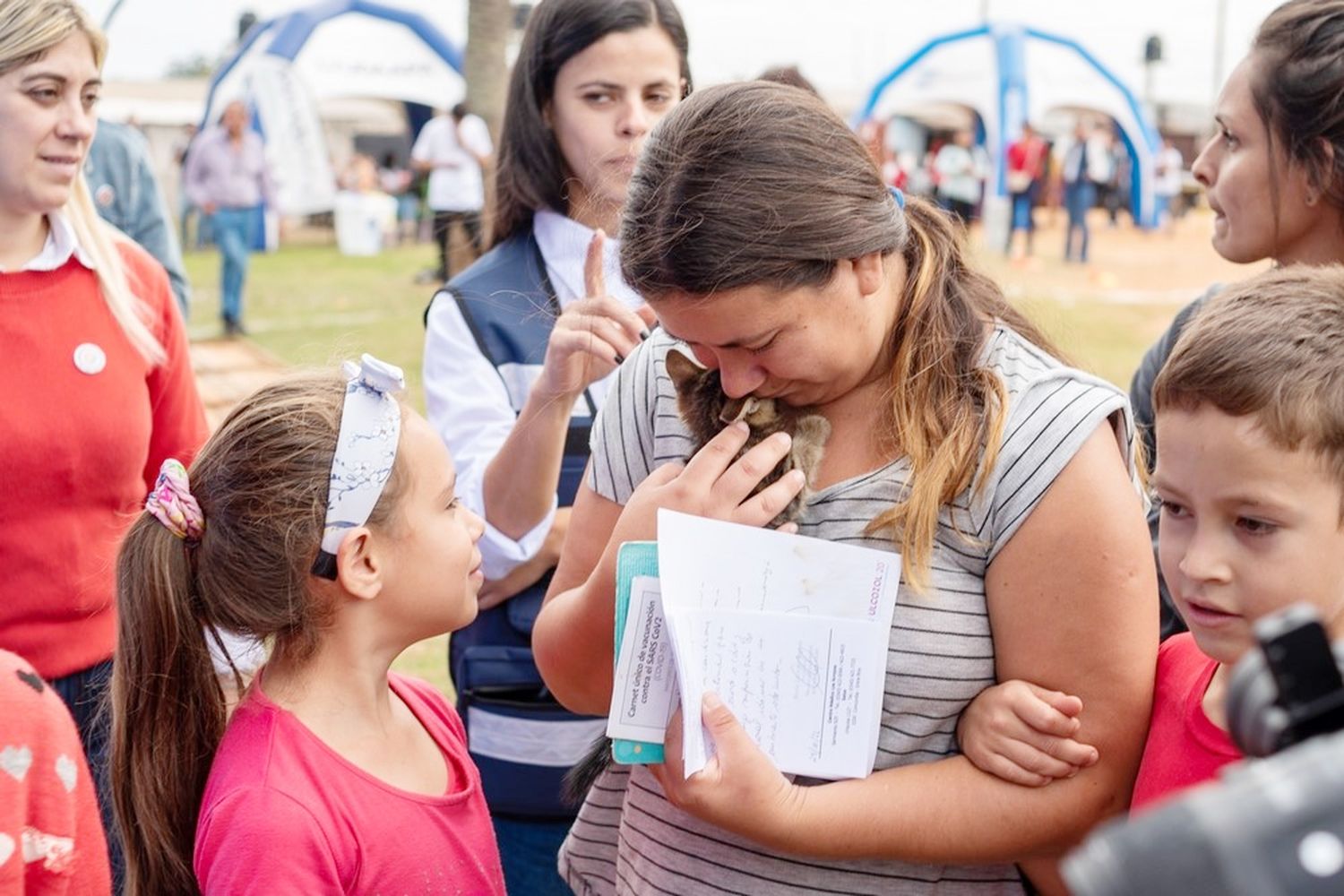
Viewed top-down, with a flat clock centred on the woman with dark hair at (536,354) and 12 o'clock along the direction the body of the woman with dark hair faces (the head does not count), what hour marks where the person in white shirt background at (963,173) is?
The person in white shirt background is roughly at 8 o'clock from the woman with dark hair.

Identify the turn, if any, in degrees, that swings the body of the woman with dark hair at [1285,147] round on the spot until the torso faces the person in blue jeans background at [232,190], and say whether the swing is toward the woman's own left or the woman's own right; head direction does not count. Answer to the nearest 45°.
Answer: approximately 45° to the woman's own right

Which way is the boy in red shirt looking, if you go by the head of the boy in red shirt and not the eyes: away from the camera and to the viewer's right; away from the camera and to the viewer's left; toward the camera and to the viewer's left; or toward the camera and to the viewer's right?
toward the camera and to the viewer's left

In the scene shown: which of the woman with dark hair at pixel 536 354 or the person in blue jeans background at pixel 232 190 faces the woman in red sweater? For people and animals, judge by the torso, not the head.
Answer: the person in blue jeans background

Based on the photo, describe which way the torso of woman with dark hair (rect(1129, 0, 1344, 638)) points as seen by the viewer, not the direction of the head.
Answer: to the viewer's left

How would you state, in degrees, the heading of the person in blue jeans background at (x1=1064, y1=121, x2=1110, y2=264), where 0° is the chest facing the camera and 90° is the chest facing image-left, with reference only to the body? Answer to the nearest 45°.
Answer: approximately 0°

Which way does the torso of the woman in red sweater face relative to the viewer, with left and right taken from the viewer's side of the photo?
facing the viewer and to the right of the viewer

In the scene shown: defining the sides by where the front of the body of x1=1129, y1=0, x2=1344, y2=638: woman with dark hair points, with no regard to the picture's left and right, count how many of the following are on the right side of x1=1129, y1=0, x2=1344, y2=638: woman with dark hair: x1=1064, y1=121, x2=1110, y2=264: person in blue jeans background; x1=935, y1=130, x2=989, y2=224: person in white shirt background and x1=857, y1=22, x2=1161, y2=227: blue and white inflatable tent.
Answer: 3

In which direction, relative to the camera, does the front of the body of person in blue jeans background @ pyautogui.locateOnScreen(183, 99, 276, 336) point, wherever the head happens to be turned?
toward the camera

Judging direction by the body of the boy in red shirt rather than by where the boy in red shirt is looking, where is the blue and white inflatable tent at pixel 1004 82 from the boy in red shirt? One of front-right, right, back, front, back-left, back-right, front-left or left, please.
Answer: back-right

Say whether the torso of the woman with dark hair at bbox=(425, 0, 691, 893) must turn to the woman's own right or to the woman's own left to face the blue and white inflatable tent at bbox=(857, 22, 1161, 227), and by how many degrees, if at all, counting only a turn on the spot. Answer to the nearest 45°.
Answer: approximately 135° to the woman's own left
